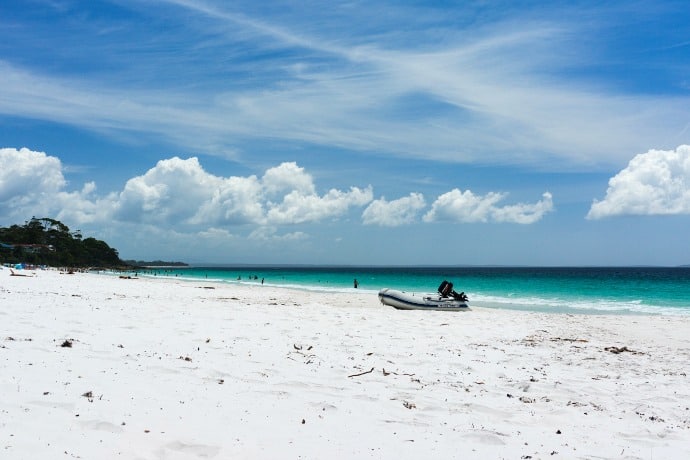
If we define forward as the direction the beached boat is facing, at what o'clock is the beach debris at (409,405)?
The beach debris is roughly at 9 o'clock from the beached boat.

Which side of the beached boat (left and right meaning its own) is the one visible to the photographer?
left
